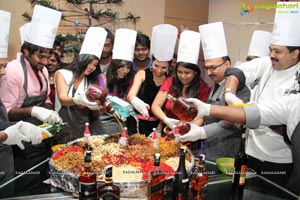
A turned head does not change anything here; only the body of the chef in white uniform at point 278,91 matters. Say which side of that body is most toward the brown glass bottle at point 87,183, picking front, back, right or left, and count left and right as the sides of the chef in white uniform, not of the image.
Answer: front

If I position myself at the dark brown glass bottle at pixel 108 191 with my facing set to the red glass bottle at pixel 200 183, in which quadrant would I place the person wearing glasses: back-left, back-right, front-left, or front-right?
front-left

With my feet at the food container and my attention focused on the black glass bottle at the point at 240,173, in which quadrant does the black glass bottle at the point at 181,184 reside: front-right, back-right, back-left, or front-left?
front-right

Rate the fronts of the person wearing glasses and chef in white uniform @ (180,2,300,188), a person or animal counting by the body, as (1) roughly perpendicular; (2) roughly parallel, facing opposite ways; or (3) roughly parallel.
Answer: roughly parallel

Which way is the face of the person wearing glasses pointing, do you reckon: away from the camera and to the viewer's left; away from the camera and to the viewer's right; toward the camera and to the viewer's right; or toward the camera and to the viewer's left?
toward the camera and to the viewer's left

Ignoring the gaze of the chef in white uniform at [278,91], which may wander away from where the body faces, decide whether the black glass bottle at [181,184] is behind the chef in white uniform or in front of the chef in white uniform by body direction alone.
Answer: in front

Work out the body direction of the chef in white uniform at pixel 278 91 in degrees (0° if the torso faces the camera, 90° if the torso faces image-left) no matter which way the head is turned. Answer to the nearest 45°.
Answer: approximately 45°

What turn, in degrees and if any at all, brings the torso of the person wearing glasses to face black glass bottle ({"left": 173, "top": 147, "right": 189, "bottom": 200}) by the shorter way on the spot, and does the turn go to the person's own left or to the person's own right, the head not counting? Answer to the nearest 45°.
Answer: approximately 45° to the person's own left

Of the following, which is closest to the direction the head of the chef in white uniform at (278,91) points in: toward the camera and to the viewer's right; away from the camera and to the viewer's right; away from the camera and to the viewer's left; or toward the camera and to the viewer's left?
toward the camera and to the viewer's left

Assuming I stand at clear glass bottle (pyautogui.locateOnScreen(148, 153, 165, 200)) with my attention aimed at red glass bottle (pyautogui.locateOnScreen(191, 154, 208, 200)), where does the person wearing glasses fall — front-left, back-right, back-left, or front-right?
front-left

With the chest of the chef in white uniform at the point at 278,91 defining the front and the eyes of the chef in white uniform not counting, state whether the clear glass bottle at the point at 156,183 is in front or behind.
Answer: in front

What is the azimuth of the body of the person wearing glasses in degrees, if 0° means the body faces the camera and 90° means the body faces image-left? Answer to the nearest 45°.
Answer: approximately 45°
